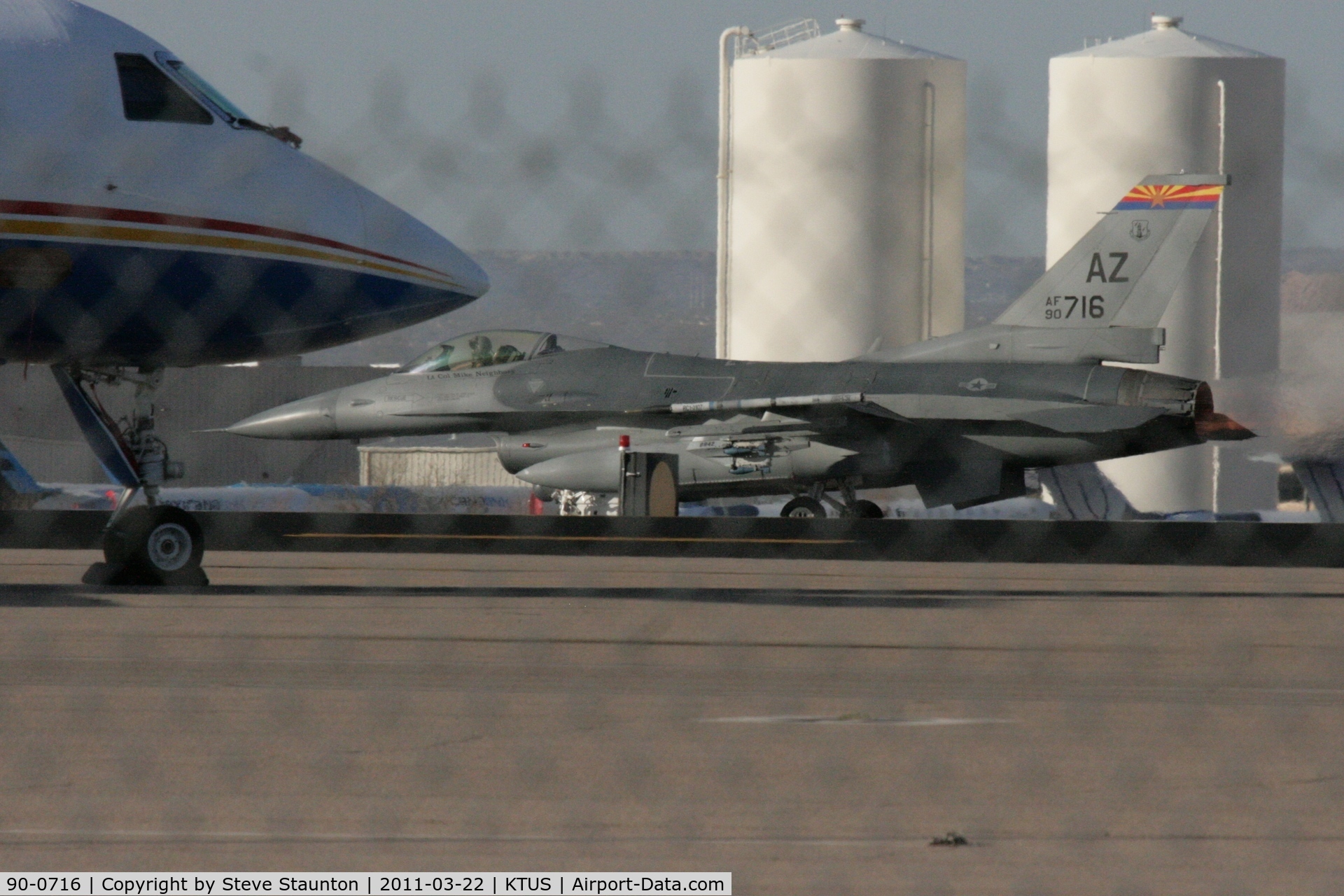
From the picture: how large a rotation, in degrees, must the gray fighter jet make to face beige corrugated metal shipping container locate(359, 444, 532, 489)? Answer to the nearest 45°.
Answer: approximately 45° to its right

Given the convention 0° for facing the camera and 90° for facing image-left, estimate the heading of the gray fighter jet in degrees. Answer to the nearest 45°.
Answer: approximately 90°
